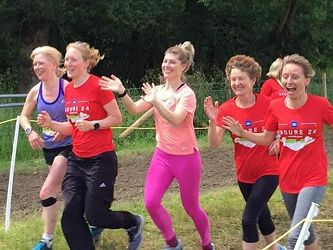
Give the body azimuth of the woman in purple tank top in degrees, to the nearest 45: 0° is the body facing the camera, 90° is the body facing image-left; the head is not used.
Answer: approximately 45°

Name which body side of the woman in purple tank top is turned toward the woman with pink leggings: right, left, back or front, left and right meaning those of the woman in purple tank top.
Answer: left

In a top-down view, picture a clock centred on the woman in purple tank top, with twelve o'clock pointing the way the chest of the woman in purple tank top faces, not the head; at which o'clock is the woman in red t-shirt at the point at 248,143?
The woman in red t-shirt is roughly at 8 o'clock from the woman in purple tank top.

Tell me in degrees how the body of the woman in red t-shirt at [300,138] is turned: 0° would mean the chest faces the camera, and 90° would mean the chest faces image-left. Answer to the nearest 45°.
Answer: approximately 45°

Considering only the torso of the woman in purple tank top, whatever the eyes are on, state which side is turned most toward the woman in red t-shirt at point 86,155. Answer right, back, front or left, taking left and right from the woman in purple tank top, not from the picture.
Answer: left

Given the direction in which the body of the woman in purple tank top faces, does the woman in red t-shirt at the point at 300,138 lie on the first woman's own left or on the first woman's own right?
on the first woman's own left
